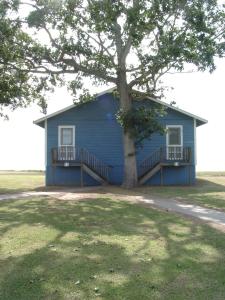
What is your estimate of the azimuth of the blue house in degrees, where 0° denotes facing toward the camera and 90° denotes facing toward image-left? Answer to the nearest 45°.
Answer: approximately 0°
